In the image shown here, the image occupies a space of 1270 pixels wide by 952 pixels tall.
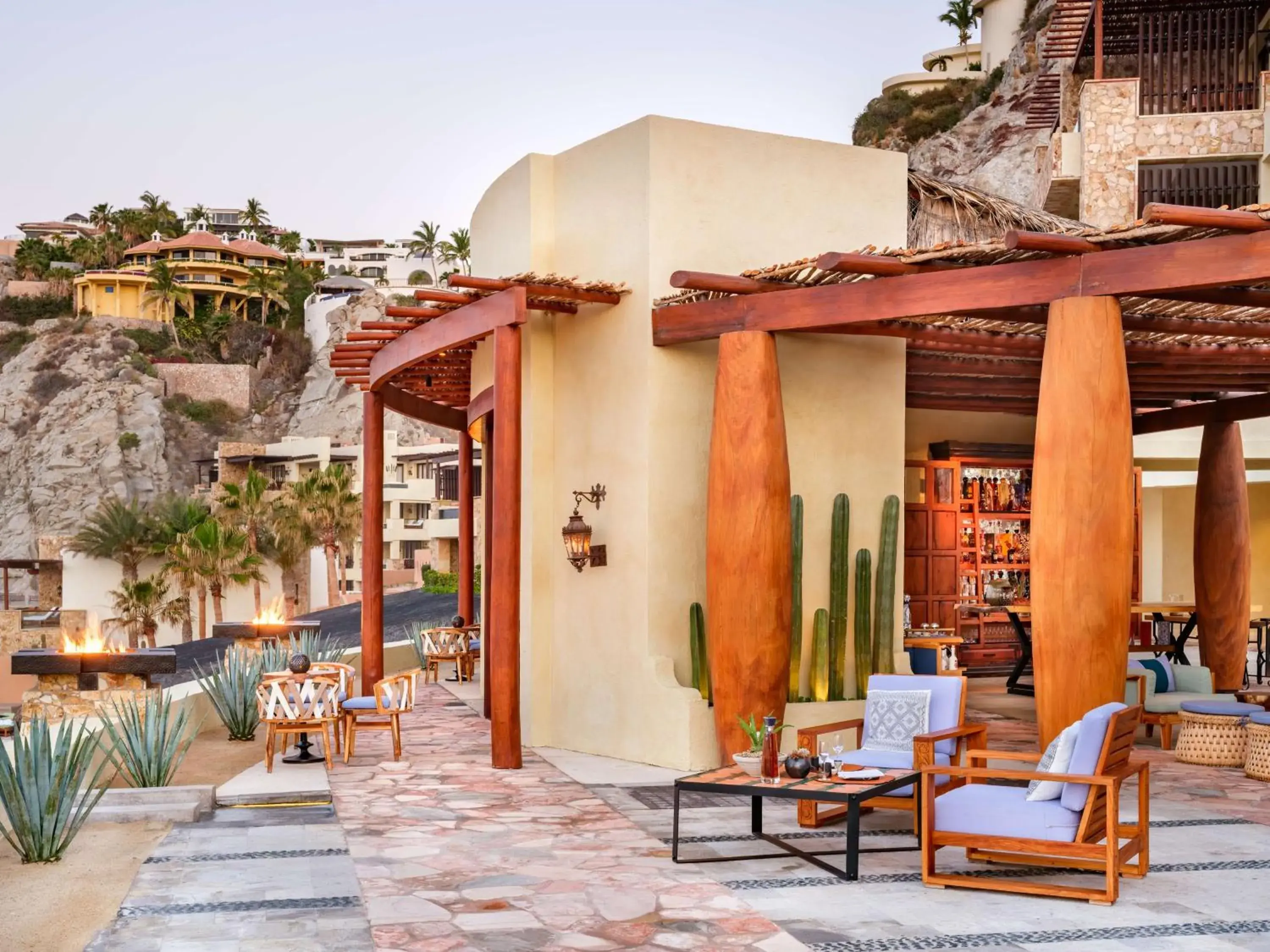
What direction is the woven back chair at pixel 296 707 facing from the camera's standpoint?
away from the camera

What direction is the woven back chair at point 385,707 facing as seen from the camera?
to the viewer's left

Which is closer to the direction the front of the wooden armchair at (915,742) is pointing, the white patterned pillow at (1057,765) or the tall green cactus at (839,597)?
the white patterned pillow

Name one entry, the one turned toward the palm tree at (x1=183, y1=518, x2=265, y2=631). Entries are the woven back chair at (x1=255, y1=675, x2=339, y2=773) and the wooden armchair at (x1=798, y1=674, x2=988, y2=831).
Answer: the woven back chair

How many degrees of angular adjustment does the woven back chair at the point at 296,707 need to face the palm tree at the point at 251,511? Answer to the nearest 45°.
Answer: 0° — it already faces it

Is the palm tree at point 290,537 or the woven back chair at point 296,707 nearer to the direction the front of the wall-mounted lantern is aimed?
the woven back chair

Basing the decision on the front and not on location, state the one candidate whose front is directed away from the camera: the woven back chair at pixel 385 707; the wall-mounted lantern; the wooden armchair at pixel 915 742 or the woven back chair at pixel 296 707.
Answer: the woven back chair at pixel 296 707

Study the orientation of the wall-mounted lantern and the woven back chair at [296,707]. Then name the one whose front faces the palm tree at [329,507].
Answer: the woven back chair

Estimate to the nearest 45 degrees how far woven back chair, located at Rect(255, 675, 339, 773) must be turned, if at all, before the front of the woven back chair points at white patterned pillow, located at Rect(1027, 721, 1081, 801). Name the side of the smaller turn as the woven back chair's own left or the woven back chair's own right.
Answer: approximately 135° to the woven back chair's own right

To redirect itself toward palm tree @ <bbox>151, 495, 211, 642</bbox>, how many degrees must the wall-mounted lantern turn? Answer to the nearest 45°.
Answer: approximately 135° to its right

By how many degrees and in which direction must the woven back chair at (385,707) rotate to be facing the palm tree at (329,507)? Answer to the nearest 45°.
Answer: approximately 90° to its right

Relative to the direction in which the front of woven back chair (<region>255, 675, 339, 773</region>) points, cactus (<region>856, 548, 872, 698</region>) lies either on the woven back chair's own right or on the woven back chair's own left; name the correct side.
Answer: on the woven back chair's own right

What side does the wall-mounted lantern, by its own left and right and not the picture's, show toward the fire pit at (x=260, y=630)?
right
